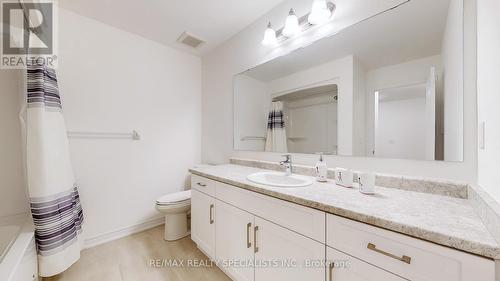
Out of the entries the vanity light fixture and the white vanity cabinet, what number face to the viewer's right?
0

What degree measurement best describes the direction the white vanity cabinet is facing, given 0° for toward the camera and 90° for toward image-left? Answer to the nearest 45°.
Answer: approximately 45°

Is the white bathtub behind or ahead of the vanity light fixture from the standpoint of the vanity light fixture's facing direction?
ahead

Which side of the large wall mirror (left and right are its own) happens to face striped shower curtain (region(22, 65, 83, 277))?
front

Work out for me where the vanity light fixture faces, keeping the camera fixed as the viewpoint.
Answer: facing the viewer and to the left of the viewer

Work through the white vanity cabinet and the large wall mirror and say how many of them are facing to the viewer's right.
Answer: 0
